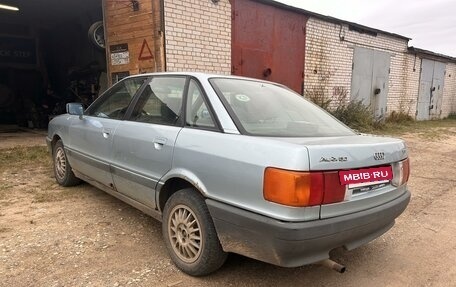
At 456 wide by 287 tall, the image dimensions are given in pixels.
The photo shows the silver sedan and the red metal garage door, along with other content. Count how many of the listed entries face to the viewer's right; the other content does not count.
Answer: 0

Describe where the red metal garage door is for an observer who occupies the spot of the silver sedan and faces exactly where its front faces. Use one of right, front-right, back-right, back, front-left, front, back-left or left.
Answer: front-right

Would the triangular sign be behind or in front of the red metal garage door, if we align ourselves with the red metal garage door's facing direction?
in front

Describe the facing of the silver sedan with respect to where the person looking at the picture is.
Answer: facing away from the viewer and to the left of the viewer

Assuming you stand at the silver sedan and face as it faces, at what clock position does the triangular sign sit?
The triangular sign is roughly at 1 o'clock from the silver sedan.
